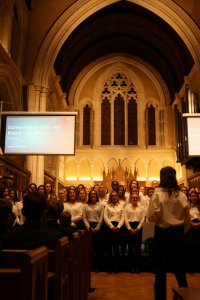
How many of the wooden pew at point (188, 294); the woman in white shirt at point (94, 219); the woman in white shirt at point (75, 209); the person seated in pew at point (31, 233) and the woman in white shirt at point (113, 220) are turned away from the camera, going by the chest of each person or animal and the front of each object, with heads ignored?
2

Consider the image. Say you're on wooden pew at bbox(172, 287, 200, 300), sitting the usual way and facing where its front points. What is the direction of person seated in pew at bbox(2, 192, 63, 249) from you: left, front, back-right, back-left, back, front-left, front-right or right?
left

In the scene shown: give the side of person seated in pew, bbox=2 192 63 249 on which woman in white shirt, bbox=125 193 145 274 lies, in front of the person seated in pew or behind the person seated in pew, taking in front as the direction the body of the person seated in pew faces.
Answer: in front

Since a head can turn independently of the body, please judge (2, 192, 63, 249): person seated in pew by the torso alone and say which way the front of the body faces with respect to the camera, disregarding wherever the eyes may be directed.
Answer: away from the camera

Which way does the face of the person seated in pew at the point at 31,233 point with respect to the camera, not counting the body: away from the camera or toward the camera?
away from the camera

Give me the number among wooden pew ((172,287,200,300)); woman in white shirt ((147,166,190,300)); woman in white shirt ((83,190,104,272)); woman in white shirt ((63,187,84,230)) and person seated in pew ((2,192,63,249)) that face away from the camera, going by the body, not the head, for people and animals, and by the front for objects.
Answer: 3

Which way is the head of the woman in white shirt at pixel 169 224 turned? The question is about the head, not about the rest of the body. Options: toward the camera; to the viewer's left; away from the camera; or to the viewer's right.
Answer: away from the camera

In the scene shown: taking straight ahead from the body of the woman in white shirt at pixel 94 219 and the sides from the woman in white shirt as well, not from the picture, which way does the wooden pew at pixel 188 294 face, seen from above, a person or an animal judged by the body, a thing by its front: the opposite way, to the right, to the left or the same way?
the opposite way

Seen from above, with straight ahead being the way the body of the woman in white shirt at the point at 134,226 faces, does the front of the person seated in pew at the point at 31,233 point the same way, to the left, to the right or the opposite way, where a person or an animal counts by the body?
the opposite way

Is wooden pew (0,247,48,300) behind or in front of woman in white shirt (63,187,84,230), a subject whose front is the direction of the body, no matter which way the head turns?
in front

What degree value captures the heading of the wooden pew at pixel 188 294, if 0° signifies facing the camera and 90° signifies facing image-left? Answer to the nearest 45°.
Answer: approximately 180°

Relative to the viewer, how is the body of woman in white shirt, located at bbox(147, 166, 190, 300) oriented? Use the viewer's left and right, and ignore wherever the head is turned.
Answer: facing away from the viewer
